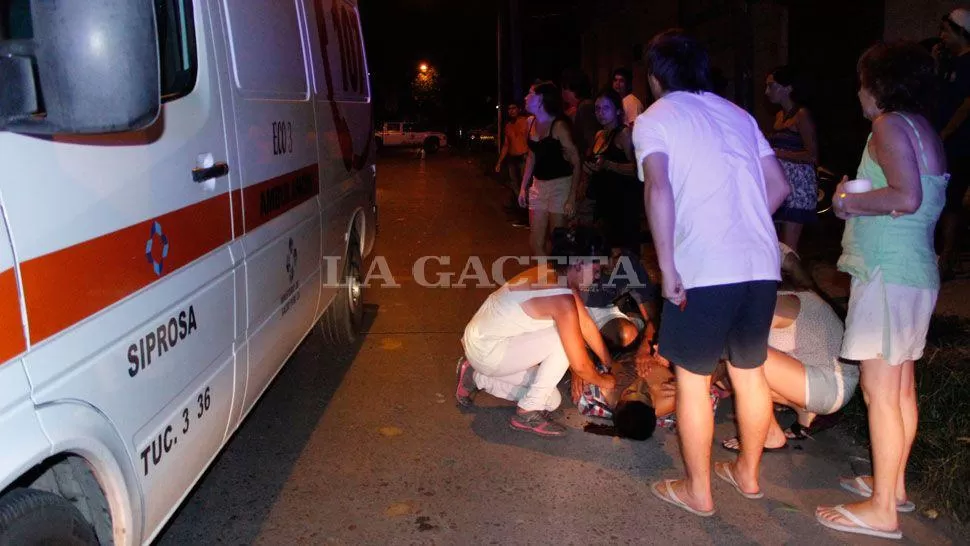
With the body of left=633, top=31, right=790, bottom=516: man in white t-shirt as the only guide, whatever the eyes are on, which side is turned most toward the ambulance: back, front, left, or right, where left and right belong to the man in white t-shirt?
left

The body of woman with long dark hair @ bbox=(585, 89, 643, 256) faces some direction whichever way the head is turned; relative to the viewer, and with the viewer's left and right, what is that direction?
facing the viewer and to the left of the viewer

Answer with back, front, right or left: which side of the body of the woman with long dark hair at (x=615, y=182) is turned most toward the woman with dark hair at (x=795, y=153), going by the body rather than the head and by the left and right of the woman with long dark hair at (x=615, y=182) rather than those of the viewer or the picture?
left

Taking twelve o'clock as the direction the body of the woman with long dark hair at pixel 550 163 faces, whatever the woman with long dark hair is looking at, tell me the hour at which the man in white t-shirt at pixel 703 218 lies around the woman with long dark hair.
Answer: The man in white t-shirt is roughly at 10 o'clock from the woman with long dark hair.

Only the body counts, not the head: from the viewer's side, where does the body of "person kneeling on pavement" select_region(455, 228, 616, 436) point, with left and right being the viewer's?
facing to the right of the viewer

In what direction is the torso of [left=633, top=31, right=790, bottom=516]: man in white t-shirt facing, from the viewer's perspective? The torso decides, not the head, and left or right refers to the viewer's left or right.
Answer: facing away from the viewer and to the left of the viewer

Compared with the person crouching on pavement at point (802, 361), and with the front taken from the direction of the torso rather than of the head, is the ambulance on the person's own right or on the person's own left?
on the person's own left

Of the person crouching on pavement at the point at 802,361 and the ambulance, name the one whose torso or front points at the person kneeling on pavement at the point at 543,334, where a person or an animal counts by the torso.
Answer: the person crouching on pavement at the point at 802,361

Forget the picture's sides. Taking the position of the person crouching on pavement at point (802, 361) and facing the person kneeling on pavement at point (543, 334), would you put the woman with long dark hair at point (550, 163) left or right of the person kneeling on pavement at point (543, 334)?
right

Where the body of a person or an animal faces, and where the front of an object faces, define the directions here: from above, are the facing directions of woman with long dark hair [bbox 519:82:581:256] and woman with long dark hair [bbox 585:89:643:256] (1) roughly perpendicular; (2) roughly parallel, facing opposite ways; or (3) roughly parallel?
roughly parallel

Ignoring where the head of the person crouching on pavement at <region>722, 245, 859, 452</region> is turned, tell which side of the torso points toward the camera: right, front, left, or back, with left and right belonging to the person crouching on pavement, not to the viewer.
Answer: left

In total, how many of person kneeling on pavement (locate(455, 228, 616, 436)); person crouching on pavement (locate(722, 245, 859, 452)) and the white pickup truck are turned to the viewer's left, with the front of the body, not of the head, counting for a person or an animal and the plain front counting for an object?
1
